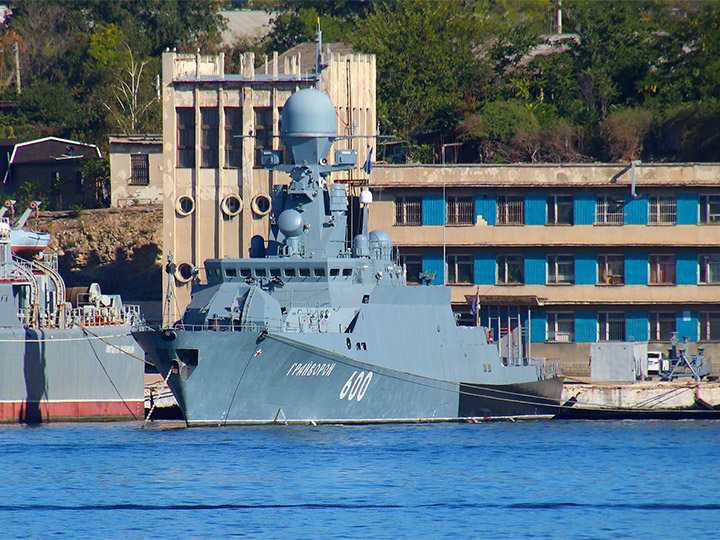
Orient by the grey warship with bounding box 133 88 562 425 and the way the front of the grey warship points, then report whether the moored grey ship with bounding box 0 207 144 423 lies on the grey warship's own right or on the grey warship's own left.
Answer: on the grey warship's own right

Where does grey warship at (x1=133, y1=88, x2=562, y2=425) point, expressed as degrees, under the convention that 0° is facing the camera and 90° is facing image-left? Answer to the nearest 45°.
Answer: approximately 45°

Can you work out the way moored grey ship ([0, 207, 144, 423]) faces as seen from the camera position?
facing to the left of the viewer

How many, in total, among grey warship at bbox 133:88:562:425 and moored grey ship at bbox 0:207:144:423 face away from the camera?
0

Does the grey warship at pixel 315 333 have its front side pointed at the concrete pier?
no

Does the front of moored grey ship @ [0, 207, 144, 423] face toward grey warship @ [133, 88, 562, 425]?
no

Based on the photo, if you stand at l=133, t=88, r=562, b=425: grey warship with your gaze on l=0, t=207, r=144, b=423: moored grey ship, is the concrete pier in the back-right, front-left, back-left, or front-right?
back-right
